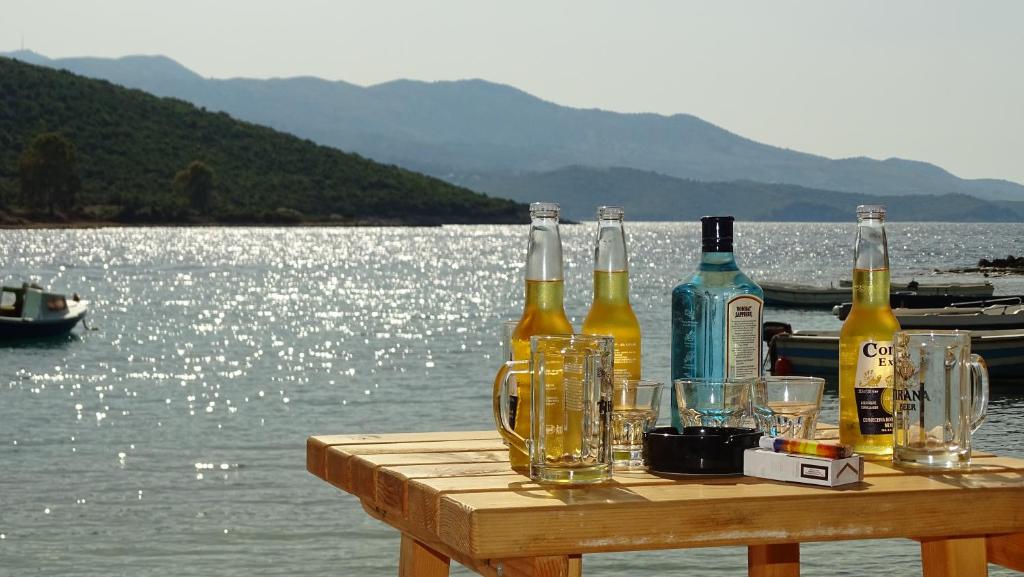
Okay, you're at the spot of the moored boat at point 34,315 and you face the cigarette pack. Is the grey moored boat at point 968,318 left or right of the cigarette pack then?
left

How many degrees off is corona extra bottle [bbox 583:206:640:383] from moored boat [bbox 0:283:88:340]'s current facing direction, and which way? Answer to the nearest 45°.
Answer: approximately 90° to its right

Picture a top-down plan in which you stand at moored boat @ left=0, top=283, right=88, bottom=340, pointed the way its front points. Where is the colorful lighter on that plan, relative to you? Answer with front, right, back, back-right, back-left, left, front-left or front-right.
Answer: right

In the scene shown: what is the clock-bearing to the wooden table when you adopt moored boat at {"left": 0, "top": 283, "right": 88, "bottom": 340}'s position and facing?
The wooden table is roughly at 3 o'clock from the moored boat.

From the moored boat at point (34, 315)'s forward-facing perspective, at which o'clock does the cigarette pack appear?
The cigarette pack is roughly at 3 o'clock from the moored boat.

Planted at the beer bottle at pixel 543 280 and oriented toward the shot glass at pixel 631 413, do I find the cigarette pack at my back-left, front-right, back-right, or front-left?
front-right

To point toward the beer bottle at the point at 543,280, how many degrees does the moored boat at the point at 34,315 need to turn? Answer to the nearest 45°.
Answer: approximately 90° to its right

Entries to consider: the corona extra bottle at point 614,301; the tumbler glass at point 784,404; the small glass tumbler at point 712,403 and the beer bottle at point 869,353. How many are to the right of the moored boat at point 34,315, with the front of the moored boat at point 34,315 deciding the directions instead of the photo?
4

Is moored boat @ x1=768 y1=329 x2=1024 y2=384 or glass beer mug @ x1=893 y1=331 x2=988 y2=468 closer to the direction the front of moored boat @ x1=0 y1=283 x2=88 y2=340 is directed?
the moored boat

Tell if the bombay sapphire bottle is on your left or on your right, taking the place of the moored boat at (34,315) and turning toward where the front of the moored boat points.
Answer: on your right

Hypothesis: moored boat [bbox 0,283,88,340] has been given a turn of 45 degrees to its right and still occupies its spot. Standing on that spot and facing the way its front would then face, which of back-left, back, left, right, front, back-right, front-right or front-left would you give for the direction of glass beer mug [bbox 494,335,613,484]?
front-right

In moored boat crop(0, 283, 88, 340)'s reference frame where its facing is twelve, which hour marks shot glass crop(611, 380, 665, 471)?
The shot glass is roughly at 3 o'clock from the moored boat.

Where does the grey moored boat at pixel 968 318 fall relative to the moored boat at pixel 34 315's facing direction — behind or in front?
in front

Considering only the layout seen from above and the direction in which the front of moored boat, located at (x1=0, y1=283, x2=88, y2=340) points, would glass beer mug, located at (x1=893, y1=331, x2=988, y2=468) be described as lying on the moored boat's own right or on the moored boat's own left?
on the moored boat's own right

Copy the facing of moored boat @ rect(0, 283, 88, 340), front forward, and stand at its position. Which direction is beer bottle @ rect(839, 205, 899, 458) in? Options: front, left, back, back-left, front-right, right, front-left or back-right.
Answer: right

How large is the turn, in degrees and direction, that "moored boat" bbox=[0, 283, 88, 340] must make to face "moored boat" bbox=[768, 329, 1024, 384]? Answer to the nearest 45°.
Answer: approximately 45° to its right

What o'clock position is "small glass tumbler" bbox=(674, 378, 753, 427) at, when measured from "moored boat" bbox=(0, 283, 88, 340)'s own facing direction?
The small glass tumbler is roughly at 3 o'clock from the moored boat.

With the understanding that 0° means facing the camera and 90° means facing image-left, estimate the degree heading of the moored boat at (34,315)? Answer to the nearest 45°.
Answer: approximately 270°
